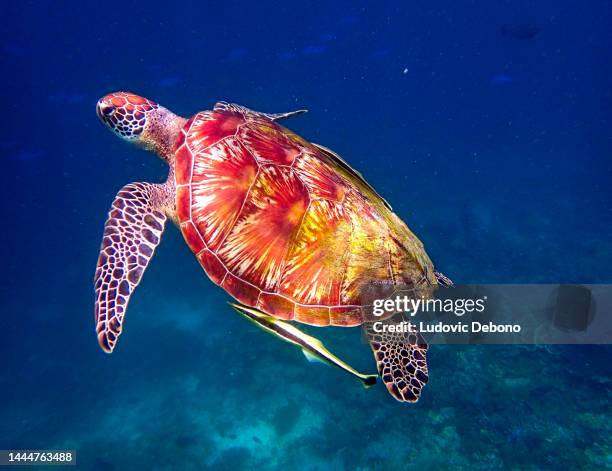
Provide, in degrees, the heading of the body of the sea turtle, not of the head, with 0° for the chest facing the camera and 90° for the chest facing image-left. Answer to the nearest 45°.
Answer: approximately 90°

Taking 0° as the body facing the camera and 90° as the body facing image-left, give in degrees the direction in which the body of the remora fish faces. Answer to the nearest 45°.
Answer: approximately 90°
